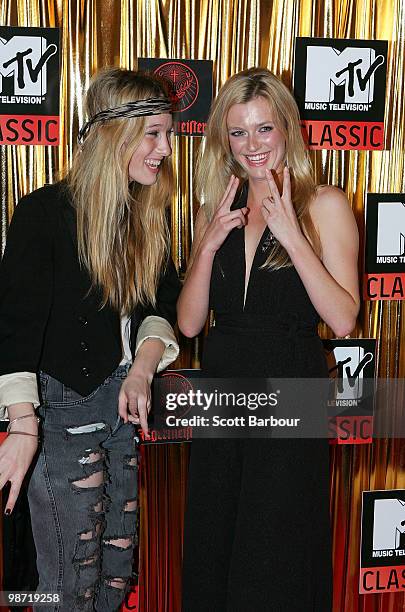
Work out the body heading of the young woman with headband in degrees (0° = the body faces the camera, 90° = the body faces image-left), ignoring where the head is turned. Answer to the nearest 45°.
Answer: approximately 315°
